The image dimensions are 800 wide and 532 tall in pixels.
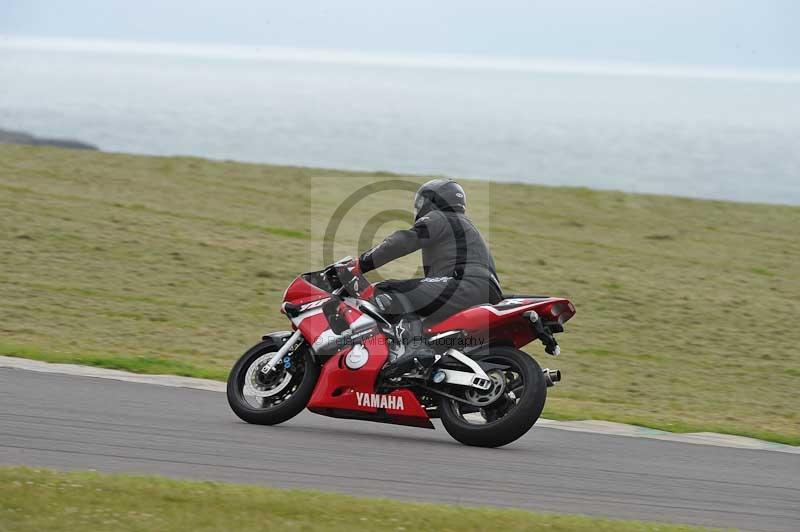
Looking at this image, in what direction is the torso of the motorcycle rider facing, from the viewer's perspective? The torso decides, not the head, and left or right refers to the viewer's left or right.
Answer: facing to the left of the viewer

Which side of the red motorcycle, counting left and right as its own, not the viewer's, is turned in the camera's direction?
left
